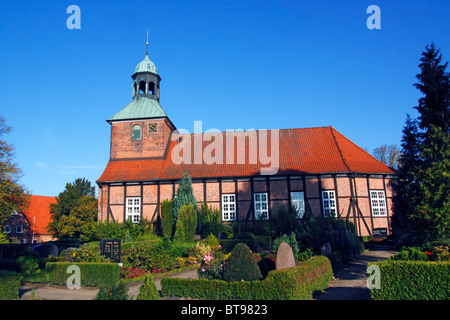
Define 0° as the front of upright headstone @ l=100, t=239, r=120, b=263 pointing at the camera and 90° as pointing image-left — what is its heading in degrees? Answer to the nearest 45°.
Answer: approximately 0°

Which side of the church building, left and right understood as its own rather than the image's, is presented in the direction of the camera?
left

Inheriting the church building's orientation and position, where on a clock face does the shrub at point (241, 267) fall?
The shrub is roughly at 9 o'clock from the church building.

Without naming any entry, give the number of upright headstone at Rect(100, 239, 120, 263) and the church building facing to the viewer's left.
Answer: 1

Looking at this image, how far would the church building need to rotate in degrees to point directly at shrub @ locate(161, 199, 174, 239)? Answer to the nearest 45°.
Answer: approximately 45° to its right

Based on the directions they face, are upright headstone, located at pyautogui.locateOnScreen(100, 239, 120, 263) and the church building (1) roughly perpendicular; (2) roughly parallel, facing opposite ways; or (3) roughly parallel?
roughly perpendicular

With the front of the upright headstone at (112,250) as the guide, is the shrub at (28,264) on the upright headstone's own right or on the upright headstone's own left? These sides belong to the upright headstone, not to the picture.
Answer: on the upright headstone's own right

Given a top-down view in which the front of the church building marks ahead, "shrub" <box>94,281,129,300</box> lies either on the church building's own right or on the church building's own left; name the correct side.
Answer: on the church building's own left

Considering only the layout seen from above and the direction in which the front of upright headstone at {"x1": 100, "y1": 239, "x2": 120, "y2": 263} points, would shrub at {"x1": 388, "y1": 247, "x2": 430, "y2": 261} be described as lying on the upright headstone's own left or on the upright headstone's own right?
on the upright headstone's own left
